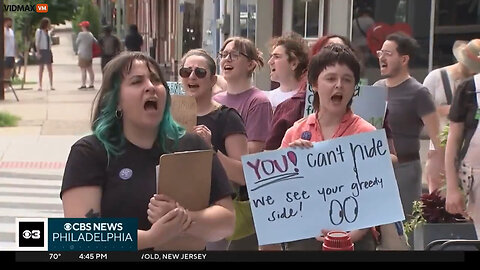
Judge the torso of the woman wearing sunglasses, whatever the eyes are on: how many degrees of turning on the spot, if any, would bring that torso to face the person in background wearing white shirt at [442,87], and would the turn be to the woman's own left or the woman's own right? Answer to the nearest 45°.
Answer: approximately 180°

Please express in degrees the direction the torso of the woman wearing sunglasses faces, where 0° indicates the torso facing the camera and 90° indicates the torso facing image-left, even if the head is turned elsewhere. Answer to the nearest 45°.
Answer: approximately 45°

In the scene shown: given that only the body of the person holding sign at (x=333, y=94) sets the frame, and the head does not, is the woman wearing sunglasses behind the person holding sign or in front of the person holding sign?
behind

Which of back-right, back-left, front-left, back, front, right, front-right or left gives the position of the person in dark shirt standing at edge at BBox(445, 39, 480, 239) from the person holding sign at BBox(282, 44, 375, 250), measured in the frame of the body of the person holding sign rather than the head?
back-left

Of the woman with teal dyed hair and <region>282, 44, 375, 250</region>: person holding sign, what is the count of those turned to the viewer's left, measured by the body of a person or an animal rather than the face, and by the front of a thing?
0

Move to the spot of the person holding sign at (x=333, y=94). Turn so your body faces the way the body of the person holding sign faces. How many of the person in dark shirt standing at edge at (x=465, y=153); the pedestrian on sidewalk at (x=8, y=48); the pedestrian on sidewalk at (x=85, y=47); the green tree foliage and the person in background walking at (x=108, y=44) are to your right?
4

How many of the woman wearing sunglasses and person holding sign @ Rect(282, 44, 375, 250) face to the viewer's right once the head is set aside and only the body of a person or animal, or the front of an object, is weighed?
0

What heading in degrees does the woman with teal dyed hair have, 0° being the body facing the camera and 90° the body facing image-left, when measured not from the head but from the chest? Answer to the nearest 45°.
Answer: approximately 315°

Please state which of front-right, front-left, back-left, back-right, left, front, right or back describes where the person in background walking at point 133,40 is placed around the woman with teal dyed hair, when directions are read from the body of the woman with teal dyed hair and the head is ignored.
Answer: back-left

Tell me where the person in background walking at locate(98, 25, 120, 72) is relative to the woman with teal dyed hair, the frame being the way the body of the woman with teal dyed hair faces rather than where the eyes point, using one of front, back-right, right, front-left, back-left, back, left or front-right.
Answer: back-left
